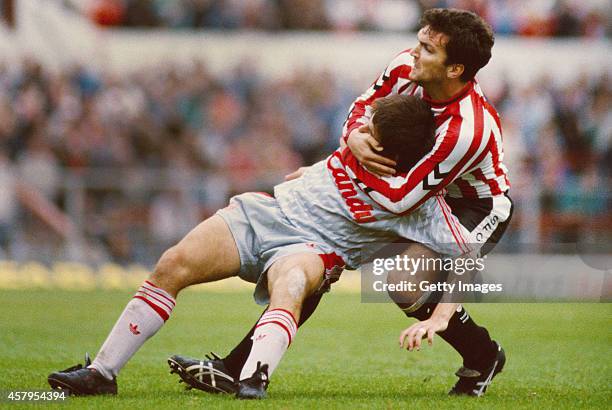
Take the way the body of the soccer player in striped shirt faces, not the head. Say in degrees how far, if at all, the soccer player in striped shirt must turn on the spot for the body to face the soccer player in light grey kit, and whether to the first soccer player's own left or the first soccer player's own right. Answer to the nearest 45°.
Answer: approximately 45° to the first soccer player's own right

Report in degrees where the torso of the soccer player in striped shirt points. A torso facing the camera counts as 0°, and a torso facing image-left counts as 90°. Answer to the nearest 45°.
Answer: approximately 45°

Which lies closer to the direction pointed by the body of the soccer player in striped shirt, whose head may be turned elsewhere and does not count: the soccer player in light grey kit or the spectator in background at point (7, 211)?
the soccer player in light grey kit

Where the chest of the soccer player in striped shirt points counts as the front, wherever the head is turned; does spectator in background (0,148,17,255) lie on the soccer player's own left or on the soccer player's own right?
on the soccer player's own right

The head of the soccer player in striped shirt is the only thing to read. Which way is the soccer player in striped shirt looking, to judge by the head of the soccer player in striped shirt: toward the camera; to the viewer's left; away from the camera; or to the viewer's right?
to the viewer's left
